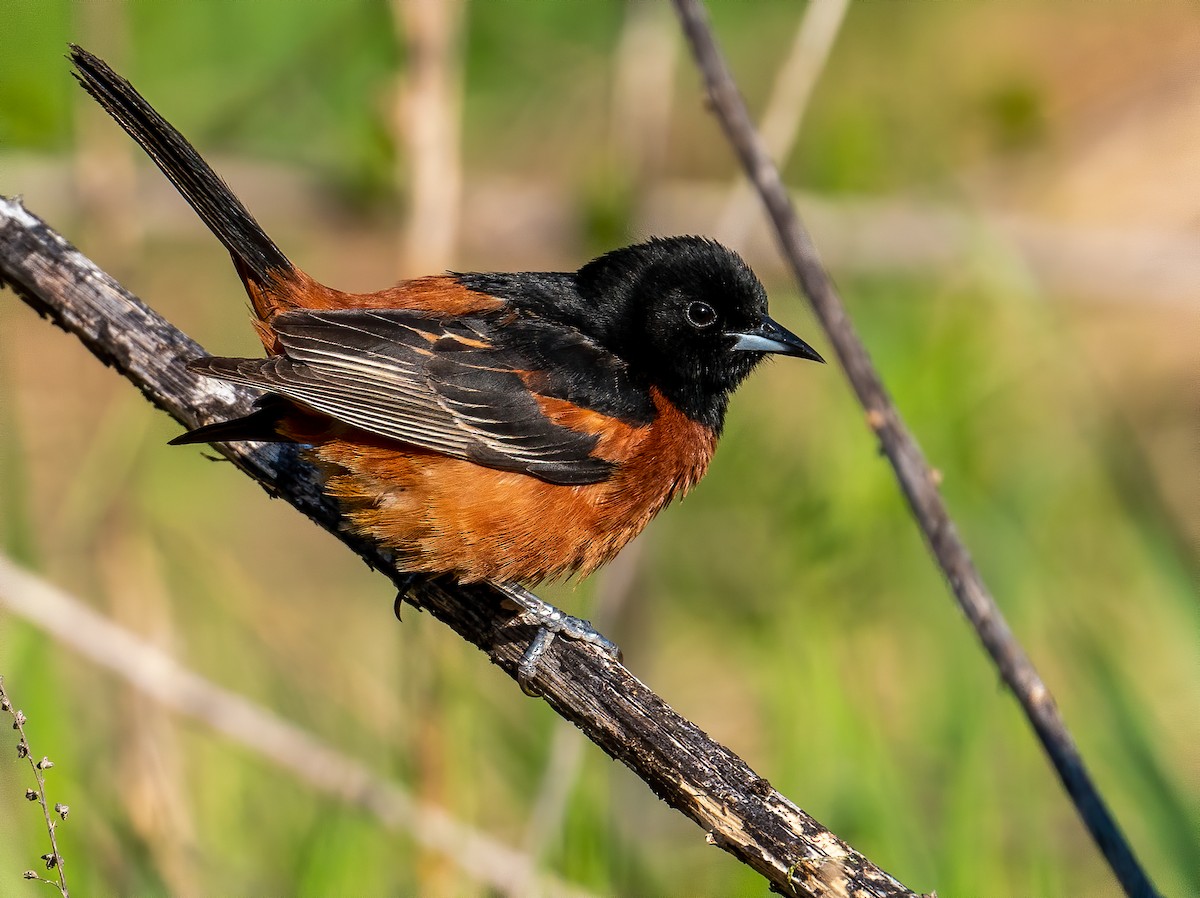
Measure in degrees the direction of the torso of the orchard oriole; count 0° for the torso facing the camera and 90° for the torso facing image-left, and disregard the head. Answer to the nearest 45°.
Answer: approximately 270°
